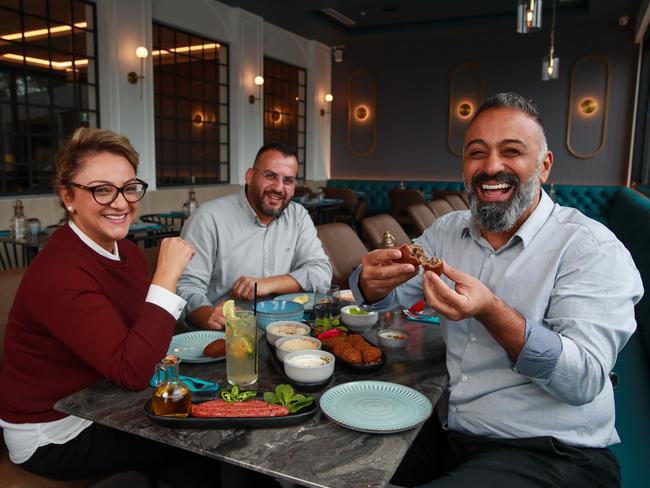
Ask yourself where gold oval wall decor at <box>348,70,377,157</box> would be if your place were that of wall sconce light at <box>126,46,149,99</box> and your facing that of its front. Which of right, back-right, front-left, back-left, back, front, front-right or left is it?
left

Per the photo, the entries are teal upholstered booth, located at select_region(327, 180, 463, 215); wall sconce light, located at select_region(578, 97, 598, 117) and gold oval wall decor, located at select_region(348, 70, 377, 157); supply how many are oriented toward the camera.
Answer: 3

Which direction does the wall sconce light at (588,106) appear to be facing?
toward the camera

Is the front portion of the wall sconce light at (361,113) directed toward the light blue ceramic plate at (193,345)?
yes

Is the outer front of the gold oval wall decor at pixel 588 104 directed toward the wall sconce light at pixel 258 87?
no

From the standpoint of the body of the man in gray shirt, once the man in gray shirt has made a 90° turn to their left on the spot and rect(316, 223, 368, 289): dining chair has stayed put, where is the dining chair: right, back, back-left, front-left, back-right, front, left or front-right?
front

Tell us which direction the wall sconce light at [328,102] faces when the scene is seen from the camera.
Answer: facing the viewer and to the right of the viewer

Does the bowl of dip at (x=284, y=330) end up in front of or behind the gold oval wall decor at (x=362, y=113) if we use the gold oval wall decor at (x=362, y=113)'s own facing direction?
in front

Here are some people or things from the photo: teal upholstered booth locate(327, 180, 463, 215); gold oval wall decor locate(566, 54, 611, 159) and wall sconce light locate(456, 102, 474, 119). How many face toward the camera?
3

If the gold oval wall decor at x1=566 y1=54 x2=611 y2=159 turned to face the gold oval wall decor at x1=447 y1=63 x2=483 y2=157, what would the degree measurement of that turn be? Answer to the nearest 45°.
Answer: approximately 90° to its right

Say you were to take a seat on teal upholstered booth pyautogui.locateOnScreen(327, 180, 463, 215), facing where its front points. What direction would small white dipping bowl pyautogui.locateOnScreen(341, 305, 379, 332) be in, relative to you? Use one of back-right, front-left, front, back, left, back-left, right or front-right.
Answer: front

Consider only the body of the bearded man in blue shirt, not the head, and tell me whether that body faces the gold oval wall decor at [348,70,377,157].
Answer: no

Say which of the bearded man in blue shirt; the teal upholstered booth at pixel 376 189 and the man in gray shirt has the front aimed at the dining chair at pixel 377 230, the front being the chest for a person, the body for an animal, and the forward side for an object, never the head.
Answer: the teal upholstered booth

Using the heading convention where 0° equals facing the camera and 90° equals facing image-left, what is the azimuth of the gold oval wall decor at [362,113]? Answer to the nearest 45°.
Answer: approximately 0°

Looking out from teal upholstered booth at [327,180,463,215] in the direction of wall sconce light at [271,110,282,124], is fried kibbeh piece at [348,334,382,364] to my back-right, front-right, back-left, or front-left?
front-left

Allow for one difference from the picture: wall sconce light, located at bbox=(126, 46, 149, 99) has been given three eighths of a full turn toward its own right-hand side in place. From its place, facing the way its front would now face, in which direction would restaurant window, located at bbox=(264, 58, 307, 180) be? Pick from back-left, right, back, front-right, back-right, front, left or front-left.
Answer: back-right

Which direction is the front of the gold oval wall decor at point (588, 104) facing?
toward the camera

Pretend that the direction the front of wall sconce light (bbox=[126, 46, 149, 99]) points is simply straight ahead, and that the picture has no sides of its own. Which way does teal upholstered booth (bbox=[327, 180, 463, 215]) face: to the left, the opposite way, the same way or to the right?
to the right
